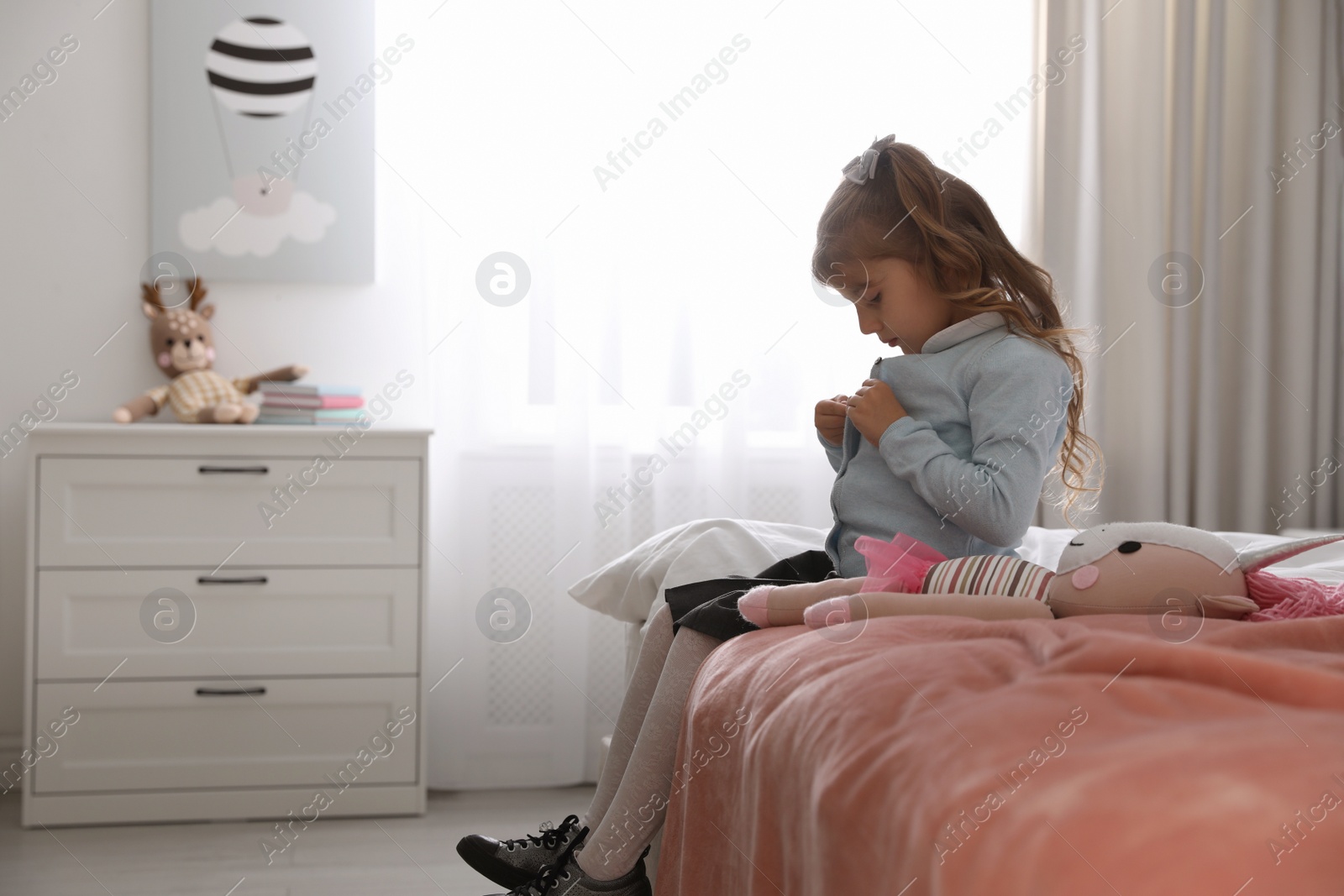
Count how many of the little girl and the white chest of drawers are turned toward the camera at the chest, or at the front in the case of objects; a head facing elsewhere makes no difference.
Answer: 1

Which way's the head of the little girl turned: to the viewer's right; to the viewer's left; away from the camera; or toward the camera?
to the viewer's left

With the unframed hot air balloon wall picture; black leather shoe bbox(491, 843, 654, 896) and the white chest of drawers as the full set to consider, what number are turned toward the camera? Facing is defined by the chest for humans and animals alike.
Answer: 2

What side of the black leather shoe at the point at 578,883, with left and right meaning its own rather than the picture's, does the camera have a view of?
left

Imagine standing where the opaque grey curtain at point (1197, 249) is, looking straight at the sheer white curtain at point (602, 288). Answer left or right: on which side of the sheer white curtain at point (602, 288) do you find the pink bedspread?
left

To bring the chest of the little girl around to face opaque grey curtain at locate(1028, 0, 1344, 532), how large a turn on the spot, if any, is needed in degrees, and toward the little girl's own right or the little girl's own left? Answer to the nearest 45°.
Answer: approximately 135° to the little girl's own right

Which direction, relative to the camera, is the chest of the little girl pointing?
to the viewer's left

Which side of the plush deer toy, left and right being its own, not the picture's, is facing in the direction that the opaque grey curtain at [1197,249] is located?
left
